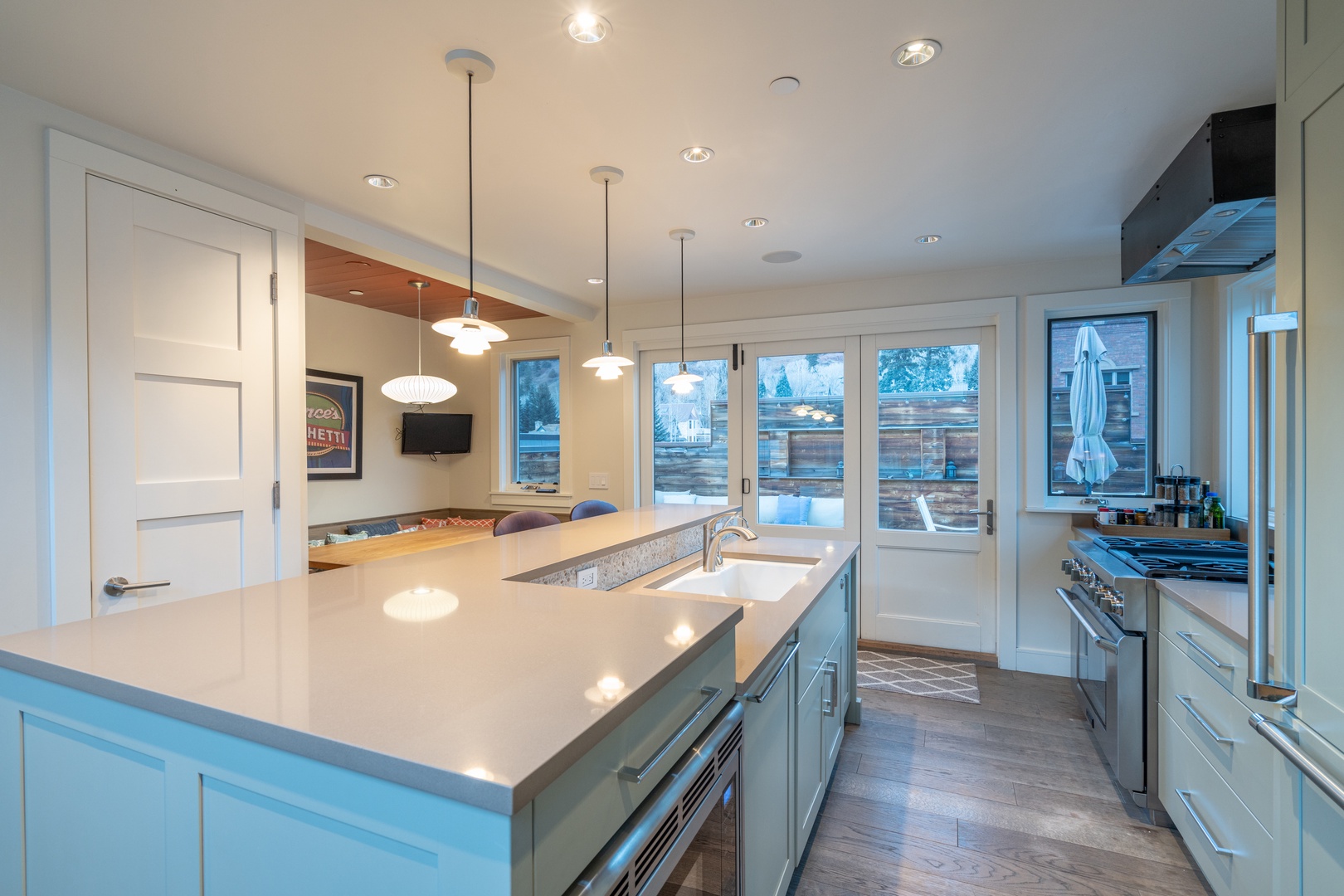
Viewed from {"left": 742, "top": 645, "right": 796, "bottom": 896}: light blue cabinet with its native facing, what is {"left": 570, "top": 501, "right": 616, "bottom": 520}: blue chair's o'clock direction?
The blue chair is roughly at 8 o'clock from the light blue cabinet.

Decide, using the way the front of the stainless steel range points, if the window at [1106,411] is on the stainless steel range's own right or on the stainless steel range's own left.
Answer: on the stainless steel range's own right

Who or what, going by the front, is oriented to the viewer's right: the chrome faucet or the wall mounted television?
the chrome faucet

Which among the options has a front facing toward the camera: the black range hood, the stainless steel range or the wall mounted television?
the wall mounted television

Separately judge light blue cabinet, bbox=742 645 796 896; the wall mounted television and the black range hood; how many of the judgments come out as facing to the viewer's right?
1

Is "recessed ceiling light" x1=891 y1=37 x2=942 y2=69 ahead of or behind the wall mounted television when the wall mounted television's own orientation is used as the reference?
ahead

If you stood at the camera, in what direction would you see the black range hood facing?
facing to the left of the viewer

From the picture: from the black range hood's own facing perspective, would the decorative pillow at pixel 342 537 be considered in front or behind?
in front

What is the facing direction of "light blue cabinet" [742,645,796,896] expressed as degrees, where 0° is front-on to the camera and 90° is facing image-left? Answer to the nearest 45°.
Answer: approximately 270°

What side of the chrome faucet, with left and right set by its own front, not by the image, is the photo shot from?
right

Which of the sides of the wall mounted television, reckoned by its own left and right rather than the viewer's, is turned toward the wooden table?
front

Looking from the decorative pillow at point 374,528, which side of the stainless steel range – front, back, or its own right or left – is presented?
front

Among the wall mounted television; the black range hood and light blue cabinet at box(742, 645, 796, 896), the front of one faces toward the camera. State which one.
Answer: the wall mounted television

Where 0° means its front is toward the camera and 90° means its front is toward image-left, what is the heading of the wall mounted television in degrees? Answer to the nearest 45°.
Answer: approximately 0°
